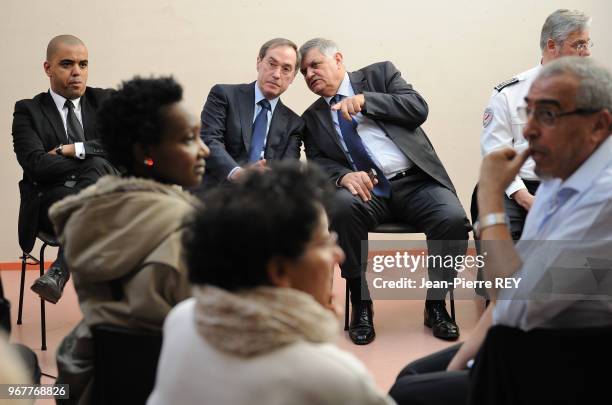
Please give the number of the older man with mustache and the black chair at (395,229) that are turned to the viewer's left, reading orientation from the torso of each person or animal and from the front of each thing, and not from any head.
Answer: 1

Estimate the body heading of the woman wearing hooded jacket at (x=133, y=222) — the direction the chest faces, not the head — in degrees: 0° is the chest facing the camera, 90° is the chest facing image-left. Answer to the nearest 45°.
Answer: approximately 225°

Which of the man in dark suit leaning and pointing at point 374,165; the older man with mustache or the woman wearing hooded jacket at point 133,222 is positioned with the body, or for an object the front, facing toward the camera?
the man in dark suit leaning and pointing

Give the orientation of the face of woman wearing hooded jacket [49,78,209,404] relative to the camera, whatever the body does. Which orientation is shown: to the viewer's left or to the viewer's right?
to the viewer's right

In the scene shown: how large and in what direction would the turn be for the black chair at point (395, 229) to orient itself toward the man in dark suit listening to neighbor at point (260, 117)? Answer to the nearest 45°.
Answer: approximately 90° to its right

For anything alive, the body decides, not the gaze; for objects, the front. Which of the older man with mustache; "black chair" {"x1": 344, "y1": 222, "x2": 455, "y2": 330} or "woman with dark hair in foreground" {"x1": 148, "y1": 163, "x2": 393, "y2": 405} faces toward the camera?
the black chair

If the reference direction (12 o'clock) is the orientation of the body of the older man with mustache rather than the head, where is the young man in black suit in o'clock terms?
The young man in black suit is roughly at 1 o'clock from the older man with mustache.

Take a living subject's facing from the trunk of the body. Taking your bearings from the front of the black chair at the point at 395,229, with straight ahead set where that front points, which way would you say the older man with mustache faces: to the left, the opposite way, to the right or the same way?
to the right

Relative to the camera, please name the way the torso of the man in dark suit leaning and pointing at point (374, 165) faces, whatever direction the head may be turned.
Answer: toward the camera

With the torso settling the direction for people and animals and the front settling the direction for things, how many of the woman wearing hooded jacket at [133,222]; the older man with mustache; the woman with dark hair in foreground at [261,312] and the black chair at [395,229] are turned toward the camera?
1

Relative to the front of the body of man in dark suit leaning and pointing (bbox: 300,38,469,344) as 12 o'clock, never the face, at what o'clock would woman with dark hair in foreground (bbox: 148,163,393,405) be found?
The woman with dark hair in foreground is roughly at 12 o'clock from the man in dark suit leaning and pointing.

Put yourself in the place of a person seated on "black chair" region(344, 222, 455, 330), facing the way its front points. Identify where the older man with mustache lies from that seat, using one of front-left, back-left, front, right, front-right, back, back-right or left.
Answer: front

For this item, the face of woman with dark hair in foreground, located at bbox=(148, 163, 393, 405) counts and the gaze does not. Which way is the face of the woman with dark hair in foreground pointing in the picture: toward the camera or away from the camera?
away from the camera

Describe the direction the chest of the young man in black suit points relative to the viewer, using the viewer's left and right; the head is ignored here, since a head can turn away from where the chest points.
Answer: facing the viewer and to the right of the viewer

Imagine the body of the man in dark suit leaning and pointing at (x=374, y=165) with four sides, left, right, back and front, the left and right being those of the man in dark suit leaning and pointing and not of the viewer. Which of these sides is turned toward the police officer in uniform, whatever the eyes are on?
left

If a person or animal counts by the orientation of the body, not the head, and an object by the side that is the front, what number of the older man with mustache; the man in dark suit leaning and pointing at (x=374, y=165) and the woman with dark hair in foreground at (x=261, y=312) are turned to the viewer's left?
1

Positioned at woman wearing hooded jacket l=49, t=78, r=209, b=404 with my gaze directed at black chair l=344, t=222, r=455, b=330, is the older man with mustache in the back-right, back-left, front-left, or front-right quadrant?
front-right

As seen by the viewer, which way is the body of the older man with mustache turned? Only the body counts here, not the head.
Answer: to the viewer's left

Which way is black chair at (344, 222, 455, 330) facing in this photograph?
toward the camera
